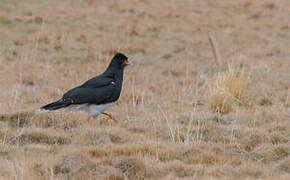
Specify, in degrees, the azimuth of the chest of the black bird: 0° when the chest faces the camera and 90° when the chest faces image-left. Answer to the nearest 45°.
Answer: approximately 270°

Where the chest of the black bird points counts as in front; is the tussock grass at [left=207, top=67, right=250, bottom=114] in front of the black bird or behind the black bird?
in front
